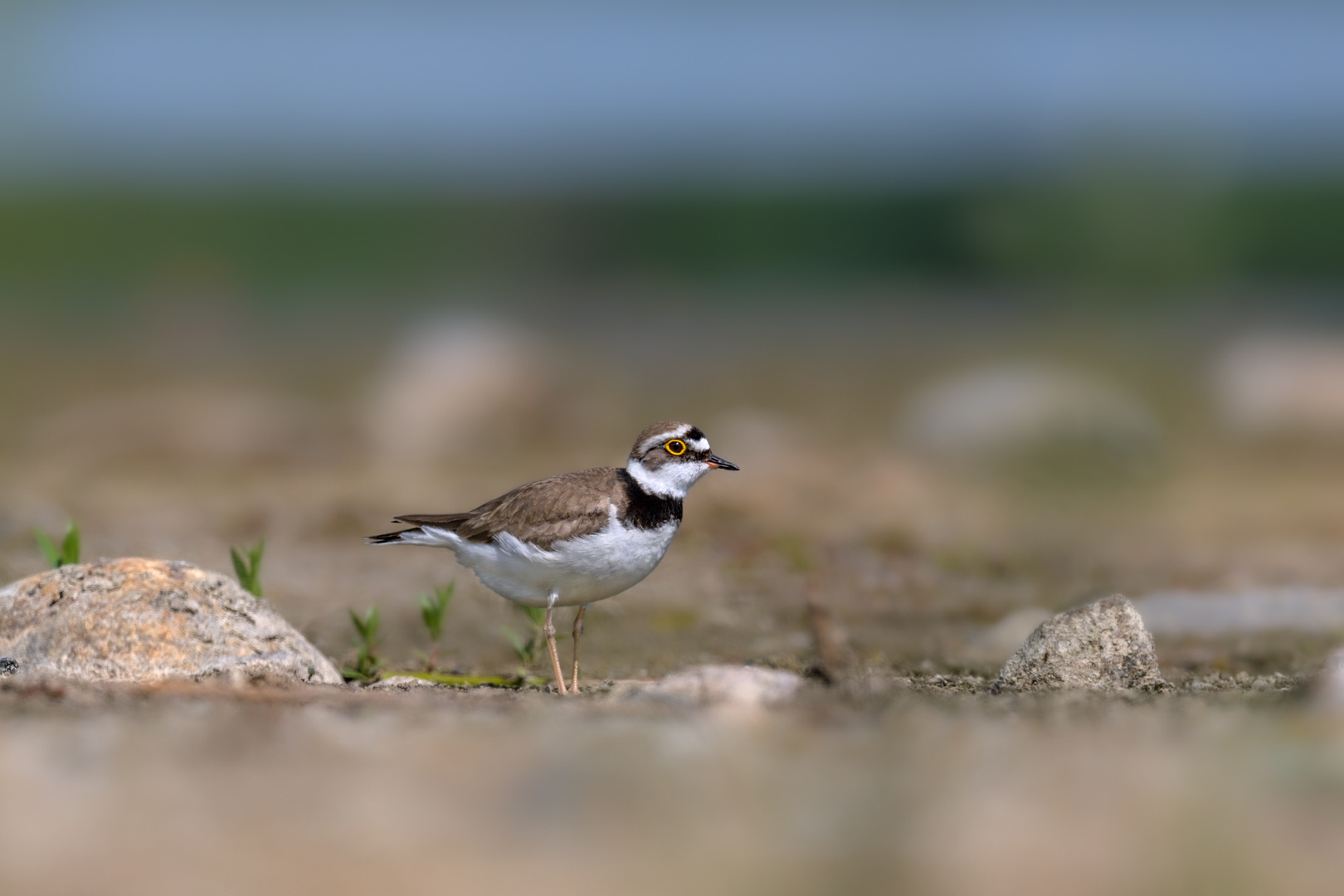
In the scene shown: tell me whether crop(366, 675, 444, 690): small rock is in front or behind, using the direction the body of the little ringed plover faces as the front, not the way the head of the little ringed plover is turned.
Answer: behind

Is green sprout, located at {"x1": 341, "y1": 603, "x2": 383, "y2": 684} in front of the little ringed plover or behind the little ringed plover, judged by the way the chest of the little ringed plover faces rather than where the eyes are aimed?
behind

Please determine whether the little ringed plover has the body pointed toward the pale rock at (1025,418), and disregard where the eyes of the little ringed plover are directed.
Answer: no

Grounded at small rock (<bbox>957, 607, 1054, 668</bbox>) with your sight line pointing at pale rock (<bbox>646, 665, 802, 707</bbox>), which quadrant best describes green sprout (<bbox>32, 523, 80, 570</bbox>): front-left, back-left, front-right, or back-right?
front-right

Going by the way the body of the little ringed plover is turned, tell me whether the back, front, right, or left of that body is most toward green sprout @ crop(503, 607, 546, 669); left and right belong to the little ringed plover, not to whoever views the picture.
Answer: left

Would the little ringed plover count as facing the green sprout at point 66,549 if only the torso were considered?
no

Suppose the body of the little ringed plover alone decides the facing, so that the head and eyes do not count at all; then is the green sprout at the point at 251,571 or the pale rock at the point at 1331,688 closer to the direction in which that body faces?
the pale rock

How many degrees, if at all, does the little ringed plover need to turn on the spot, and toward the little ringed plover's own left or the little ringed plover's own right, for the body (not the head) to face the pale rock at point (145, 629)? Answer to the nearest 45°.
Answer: approximately 180°

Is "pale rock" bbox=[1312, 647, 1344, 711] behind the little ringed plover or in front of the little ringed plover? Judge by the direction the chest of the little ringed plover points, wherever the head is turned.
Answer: in front

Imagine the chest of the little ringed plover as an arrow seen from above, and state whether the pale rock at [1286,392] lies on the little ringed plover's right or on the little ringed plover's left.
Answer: on the little ringed plover's left

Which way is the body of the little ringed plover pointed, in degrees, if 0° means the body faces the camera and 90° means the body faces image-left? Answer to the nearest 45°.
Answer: approximately 270°

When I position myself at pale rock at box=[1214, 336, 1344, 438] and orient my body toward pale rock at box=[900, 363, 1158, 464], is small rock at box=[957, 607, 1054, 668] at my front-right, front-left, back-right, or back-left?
front-left

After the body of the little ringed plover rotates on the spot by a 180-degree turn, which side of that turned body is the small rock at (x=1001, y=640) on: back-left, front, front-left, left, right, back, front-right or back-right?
back-right

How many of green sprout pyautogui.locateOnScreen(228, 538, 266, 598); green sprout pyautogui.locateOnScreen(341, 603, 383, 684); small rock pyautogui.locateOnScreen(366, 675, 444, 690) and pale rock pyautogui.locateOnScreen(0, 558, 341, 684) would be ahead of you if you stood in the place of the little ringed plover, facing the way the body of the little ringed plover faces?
0
